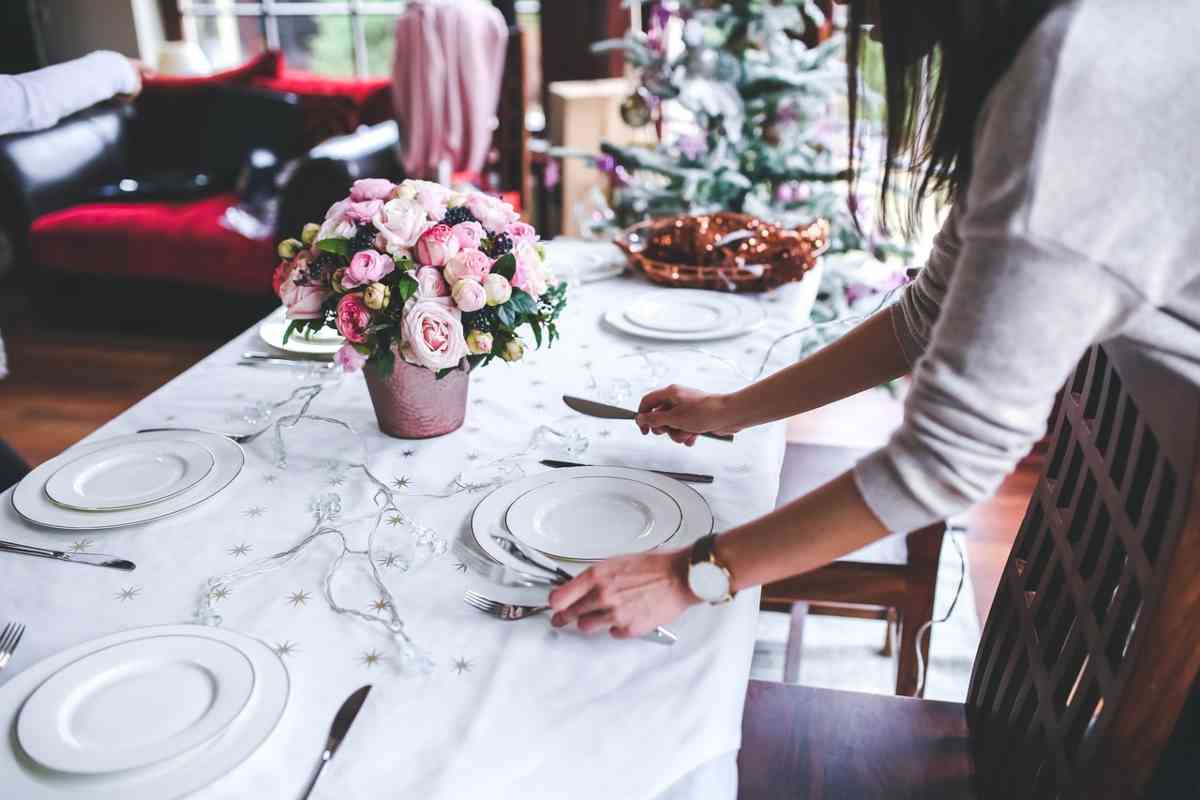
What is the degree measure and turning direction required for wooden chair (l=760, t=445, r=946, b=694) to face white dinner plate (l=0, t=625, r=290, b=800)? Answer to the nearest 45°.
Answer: approximately 45° to its left

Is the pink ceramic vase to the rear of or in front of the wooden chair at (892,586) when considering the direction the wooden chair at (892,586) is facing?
in front

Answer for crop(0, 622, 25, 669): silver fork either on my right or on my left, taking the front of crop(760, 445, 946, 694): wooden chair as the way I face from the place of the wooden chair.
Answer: on my left

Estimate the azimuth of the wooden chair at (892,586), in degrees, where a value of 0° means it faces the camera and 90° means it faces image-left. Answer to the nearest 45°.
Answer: approximately 90°

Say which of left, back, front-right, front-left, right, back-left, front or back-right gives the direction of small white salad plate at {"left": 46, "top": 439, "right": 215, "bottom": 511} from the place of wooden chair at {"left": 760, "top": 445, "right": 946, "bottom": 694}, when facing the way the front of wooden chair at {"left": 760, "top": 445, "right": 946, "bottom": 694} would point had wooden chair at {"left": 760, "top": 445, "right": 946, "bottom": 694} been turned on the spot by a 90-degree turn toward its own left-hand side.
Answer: front-right

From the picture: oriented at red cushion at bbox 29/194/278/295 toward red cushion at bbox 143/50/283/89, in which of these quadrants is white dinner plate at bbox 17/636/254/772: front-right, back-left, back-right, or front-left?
back-right

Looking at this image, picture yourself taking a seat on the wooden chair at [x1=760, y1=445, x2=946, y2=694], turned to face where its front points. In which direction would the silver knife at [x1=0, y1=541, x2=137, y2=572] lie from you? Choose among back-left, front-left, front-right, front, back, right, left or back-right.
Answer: front-left

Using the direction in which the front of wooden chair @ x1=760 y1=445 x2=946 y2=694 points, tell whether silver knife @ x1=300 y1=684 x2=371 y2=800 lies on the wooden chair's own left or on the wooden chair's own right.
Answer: on the wooden chair's own left

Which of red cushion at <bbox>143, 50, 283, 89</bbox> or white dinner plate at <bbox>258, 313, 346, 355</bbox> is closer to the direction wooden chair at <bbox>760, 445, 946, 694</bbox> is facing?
the white dinner plate

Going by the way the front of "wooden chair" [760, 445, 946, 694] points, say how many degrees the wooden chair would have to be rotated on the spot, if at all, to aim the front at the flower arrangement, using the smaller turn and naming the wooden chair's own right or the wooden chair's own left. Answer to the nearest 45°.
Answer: approximately 45° to the wooden chair's own left

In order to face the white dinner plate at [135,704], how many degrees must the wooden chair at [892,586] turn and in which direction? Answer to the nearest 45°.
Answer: approximately 45° to its left

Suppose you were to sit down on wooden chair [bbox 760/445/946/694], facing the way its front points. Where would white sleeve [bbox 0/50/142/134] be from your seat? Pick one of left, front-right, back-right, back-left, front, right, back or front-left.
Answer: front

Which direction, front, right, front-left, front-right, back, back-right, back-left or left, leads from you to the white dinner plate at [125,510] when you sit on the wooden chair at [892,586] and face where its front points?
front-left
